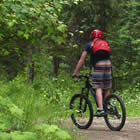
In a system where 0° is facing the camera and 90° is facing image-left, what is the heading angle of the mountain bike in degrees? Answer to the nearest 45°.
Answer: approximately 135°

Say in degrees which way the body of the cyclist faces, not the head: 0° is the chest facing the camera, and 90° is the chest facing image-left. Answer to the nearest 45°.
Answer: approximately 135°
